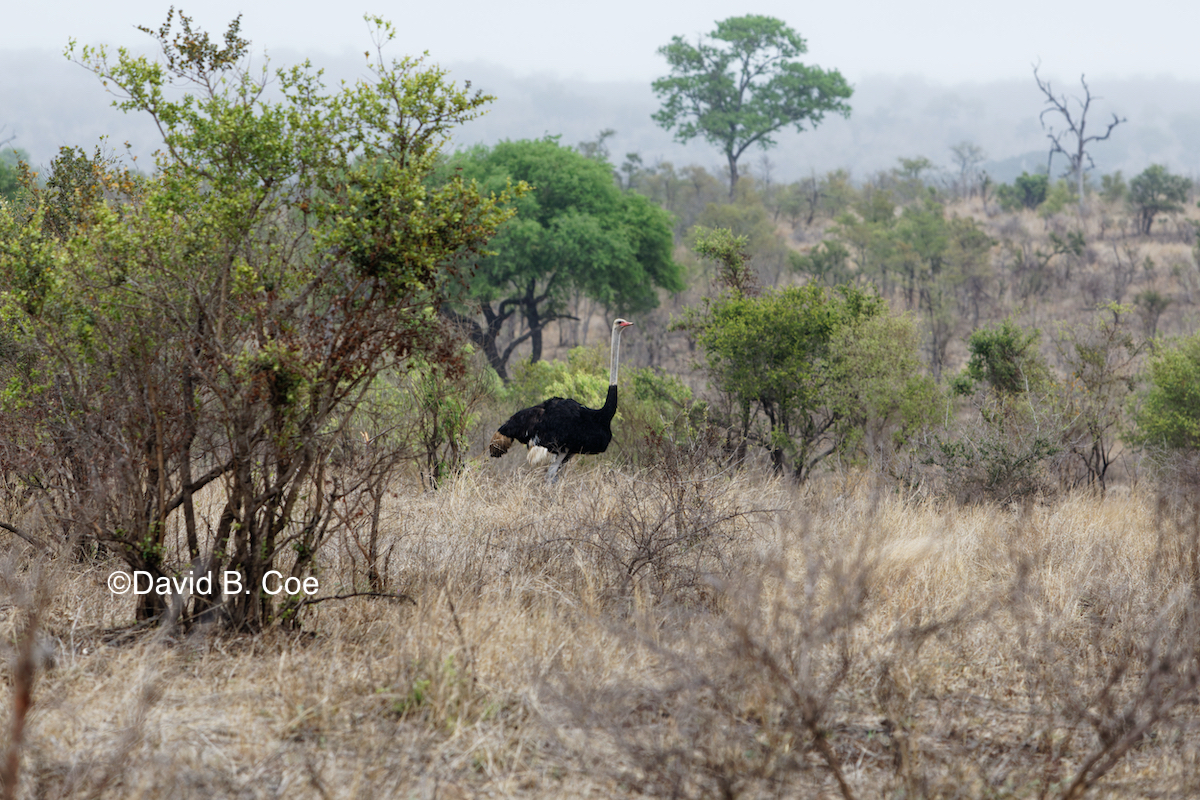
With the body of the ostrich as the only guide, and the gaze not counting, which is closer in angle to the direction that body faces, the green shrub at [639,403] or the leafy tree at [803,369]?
the leafy tree

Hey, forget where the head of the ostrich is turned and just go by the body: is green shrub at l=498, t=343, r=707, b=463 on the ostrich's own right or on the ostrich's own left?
on the ostrich's own left

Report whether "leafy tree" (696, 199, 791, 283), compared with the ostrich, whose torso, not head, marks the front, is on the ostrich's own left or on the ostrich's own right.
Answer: on the ostrich's own left

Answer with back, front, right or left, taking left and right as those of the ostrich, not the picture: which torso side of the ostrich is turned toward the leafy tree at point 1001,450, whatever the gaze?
front

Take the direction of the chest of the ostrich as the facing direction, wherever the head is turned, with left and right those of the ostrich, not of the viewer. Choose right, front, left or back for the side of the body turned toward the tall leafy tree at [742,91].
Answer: left

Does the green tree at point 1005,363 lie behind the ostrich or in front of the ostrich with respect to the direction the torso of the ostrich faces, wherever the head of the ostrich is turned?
in front

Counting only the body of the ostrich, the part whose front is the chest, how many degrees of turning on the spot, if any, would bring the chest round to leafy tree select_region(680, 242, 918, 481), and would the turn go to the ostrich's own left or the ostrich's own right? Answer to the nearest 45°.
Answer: approximately 45° to the ostrich's own left

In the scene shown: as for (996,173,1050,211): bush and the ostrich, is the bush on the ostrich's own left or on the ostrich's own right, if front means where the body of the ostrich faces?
on the ostrich's own left

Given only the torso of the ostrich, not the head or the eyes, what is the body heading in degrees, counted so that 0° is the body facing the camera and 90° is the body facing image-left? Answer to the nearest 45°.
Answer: approximately 270°

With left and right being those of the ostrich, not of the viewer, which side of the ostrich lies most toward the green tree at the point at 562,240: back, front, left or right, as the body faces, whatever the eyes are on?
left

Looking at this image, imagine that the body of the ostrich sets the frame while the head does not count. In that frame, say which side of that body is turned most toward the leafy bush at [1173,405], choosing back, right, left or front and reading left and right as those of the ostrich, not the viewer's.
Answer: front
